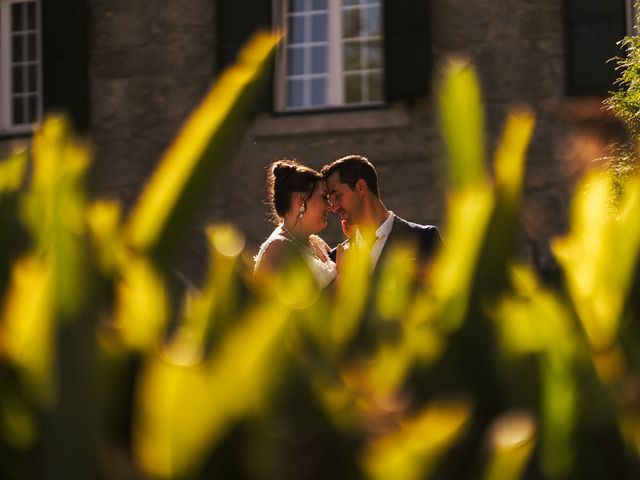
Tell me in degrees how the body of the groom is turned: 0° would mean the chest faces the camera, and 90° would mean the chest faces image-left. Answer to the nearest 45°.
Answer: approximately 45°

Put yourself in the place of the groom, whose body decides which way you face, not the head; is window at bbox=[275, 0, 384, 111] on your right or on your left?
on your right

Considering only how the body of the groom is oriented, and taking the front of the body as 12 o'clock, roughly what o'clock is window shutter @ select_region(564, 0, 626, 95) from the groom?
The window shutter is roughly at 5 o'clock from the groom.

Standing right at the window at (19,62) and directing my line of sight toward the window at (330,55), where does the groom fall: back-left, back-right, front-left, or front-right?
front-right

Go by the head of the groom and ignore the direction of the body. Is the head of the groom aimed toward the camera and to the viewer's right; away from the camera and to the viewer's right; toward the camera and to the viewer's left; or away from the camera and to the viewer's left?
toward the camera and to the viewer's left

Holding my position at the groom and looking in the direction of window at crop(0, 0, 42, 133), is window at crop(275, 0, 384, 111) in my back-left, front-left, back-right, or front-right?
front-right

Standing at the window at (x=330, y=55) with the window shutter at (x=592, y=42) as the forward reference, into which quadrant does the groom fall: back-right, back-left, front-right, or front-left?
front-right

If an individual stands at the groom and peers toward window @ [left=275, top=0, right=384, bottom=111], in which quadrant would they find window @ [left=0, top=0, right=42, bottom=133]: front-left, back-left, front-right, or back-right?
front-left

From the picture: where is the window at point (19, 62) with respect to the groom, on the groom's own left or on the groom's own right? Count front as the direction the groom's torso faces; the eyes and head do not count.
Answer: on the groom's own right

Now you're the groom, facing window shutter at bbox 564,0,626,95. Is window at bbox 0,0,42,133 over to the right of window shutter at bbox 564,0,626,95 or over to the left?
left
